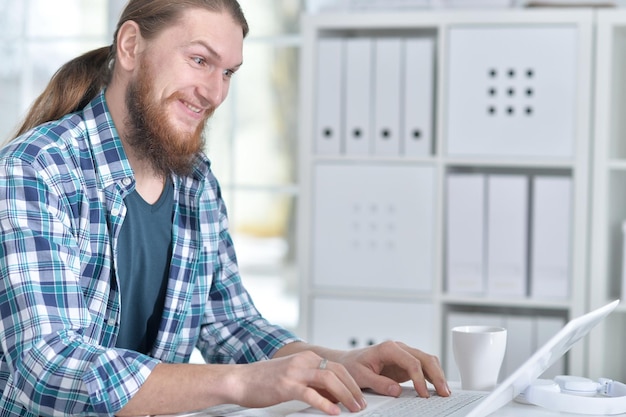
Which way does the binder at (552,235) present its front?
toward the camera

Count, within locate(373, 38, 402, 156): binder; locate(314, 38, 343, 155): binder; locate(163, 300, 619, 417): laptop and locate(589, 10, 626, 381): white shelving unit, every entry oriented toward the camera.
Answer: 3

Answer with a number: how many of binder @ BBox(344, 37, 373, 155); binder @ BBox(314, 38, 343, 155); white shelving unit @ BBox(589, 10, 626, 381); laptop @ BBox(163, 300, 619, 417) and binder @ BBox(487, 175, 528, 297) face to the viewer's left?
1

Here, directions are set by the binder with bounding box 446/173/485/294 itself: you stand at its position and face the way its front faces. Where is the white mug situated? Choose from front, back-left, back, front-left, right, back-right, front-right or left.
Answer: front

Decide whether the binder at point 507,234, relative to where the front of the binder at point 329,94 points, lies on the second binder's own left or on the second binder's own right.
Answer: on the second binder's own left

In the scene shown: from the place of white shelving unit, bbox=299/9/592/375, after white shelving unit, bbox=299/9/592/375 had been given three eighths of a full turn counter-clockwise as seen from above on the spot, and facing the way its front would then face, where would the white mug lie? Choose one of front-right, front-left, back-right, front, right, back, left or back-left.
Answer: back-right

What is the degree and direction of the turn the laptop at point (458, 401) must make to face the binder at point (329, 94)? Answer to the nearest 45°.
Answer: approximately 90° to its right

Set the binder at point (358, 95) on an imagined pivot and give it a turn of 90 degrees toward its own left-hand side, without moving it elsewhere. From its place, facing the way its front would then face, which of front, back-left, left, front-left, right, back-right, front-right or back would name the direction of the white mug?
right

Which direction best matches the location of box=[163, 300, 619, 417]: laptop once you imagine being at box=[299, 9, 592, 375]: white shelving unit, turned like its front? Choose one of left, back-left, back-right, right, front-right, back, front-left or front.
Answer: front

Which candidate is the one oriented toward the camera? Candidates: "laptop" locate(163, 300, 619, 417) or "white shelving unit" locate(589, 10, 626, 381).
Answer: the white shelving unit

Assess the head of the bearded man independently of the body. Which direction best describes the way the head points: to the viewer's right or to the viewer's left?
to the viewer's right

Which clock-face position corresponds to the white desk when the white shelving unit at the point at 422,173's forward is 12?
The white desk is roughly at 12 o'clock from the white shelving unit.

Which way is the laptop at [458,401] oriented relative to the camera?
to the viewer's left

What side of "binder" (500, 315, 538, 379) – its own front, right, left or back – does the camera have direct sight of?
front

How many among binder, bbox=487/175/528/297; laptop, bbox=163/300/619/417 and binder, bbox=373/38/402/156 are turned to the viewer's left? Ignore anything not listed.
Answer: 1

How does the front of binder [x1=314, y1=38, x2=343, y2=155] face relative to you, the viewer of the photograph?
facing the viewer
